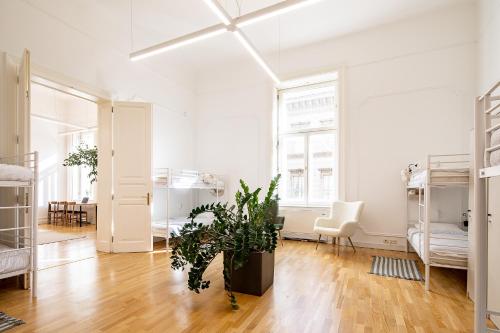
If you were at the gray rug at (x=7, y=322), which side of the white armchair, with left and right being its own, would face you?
front

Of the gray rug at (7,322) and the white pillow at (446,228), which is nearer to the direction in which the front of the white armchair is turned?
the gray rug

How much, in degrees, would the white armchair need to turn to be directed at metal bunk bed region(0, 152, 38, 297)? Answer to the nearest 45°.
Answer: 0° — it already faces it

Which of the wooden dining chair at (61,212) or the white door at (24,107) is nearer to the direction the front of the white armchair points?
the white door

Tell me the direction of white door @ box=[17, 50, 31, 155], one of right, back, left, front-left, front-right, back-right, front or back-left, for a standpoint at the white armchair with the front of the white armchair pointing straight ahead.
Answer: front

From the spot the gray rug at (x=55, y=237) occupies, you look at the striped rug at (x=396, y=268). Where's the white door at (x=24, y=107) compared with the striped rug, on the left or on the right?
right

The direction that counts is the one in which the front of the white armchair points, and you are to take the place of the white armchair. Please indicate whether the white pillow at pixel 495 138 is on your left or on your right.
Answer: on your left

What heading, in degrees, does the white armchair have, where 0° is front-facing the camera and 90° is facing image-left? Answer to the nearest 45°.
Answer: approximately 45°
